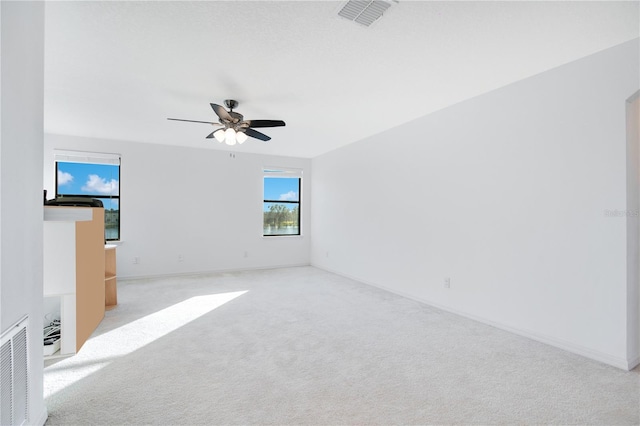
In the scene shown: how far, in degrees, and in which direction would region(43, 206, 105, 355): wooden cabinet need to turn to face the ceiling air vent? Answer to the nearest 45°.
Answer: approximately 45° to its left

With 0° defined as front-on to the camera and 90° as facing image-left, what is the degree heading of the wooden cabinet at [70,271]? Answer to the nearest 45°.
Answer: approximately 0°

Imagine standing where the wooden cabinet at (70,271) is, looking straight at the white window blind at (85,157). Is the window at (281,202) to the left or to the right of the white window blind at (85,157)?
right

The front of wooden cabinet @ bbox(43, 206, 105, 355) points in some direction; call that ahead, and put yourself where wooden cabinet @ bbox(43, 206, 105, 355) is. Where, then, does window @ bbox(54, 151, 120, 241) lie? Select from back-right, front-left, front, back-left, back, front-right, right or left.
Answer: back

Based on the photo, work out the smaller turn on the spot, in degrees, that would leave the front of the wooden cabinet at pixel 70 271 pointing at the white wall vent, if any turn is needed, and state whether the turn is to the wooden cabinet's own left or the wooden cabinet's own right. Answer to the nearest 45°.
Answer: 0° — it already faces it

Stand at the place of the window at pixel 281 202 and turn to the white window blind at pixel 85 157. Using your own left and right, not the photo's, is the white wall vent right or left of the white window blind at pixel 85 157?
left

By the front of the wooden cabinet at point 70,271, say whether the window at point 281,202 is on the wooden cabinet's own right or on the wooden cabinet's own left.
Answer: on the wooden cabinet's own left

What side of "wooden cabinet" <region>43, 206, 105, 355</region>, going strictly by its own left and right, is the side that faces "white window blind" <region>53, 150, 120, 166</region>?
back

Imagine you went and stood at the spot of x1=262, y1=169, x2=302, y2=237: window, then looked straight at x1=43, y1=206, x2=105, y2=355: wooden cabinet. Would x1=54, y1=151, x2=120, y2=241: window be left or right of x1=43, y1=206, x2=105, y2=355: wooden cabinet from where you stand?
right

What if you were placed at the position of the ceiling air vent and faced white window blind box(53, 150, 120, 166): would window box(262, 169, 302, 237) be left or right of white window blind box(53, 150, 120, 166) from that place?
right
